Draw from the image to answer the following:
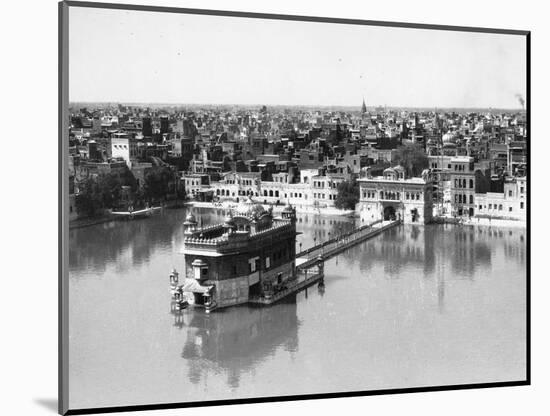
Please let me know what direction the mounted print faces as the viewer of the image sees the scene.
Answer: facing the viewer and to the right of the viewer
